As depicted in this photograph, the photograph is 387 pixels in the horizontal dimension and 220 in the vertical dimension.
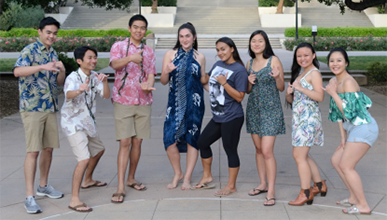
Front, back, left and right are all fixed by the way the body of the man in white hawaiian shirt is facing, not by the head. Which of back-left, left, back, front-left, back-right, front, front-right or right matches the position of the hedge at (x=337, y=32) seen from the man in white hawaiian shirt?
left

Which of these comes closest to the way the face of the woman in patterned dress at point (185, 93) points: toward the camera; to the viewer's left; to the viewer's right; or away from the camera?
toward the camera

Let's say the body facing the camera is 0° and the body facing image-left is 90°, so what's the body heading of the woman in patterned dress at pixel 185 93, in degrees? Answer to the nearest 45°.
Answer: approximately 0°

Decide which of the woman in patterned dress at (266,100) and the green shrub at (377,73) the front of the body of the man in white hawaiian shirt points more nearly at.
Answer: the woman in patterned dress

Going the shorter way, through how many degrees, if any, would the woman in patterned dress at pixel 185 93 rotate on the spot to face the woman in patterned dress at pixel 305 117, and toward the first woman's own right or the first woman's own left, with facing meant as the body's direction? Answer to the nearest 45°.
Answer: approximately 45° to the first woman's own left

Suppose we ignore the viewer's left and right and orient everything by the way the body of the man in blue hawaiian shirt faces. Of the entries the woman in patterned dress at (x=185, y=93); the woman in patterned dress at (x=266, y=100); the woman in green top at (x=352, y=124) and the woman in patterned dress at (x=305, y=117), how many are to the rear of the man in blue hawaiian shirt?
0

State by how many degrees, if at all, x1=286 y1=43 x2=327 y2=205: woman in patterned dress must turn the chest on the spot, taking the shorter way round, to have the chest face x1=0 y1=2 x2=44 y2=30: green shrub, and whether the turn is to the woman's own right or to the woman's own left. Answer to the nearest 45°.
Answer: approximately 90° to the woman's own right

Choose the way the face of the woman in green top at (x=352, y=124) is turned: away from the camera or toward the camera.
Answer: toward the camera

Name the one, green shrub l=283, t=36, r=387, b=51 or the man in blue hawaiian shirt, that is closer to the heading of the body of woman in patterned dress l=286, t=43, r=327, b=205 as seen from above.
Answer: the man in blue hawaiian shirt

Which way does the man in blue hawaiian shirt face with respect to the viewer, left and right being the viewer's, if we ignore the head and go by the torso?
facing the viewer and to the right of the viewer

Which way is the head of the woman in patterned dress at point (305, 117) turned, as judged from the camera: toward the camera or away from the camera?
toward the camera

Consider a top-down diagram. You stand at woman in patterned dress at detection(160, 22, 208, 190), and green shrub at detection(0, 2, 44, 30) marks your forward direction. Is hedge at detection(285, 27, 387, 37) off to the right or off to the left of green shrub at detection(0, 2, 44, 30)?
right

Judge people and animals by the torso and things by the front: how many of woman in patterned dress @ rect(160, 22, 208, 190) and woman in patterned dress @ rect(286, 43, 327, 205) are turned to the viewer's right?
0

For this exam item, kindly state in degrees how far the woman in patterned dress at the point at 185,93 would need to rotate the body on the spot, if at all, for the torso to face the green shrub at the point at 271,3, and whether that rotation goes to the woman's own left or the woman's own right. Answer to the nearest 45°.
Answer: approximately 180°

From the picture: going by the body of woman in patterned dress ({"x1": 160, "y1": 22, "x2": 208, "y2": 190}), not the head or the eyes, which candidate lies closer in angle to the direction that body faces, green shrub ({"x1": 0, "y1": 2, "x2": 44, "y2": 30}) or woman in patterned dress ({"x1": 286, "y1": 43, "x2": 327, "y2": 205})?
the woman in patterned dress

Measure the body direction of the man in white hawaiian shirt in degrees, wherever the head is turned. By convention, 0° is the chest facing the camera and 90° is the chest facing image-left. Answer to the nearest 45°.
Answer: approximately 315°

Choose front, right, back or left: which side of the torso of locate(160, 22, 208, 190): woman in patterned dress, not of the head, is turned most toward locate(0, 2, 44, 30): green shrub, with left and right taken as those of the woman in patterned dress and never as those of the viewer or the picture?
back

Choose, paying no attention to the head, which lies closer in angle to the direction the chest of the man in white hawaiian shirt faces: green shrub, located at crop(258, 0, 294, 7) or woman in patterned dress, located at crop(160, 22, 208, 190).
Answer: the woman in patterned dress

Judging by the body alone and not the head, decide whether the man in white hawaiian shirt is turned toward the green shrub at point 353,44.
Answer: no

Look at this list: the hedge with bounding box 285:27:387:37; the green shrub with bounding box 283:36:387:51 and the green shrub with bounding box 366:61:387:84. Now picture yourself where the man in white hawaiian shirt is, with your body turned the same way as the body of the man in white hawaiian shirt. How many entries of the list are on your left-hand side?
3

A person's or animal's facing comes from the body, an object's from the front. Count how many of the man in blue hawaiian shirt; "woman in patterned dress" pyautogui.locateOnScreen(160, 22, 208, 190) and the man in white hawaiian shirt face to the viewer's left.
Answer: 0
